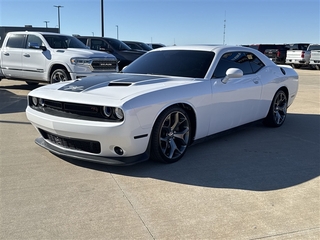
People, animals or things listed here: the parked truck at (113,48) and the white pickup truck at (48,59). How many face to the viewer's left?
0

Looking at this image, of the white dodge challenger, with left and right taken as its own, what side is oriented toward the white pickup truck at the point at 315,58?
back

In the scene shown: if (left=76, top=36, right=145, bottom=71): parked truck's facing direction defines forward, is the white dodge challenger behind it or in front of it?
in front

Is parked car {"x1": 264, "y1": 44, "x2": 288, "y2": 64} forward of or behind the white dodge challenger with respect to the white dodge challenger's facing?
behind

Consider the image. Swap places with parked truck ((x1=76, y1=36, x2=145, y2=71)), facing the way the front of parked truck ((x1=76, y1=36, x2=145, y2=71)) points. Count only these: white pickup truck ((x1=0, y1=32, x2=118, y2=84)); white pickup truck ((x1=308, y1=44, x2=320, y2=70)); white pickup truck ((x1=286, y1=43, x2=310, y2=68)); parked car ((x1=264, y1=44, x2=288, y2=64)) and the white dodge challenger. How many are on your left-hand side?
3

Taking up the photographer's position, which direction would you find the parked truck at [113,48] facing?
facing the viewer and to the right of the viewer

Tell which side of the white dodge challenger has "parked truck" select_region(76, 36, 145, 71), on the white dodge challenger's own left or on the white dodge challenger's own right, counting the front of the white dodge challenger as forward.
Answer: on the white dodge challenger's own right

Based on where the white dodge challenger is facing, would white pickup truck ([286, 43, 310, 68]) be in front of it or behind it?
behind

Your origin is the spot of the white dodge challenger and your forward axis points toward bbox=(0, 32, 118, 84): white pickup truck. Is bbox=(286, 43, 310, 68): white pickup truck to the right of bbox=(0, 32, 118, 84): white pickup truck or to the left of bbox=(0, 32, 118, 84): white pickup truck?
right

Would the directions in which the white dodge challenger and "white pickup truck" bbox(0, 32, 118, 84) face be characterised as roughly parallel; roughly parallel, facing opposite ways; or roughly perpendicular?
roughly perpendicular

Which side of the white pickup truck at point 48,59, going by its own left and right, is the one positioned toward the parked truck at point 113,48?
left

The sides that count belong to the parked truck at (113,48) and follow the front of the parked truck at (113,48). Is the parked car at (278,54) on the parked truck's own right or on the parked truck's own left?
on the parked truck's own left

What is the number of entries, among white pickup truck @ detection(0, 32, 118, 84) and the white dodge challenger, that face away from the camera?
0

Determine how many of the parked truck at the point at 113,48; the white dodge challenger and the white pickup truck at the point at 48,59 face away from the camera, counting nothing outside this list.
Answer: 0

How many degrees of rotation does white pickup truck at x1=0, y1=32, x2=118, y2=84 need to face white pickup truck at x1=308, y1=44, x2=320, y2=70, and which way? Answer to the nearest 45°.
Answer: approximately 90° to its left

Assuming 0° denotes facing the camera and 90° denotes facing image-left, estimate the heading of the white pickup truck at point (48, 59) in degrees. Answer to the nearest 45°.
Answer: approximately 315°

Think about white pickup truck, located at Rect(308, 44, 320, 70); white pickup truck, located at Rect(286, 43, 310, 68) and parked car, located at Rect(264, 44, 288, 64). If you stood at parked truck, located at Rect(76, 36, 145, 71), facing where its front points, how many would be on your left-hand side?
3
